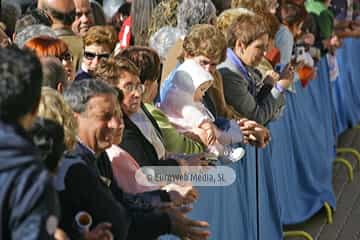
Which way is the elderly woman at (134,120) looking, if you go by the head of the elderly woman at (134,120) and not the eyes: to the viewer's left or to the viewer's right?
to the viewer's right

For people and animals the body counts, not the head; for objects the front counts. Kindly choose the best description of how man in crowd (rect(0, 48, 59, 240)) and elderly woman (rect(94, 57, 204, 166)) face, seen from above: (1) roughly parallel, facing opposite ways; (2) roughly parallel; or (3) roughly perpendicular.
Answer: roughly perpendicular

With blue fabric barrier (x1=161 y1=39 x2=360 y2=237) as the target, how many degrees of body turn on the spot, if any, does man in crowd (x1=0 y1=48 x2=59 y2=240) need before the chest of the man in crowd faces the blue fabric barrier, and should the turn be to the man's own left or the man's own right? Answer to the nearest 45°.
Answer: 0° — they already face it

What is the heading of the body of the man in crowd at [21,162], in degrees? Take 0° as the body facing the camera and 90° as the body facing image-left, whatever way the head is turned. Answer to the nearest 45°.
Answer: approximately 225°

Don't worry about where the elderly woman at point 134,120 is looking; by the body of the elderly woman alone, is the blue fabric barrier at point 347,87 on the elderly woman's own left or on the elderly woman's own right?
on the elderly woman's own left

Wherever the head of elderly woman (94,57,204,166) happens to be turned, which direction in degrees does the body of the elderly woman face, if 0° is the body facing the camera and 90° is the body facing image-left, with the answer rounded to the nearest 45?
approximately 315°

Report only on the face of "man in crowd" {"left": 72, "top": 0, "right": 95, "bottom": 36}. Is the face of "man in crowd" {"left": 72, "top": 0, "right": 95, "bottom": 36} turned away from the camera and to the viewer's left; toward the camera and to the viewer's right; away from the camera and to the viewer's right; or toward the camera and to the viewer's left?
toward the camera and to the viewer's right

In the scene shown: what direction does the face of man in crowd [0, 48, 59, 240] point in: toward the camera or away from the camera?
away from the camera
